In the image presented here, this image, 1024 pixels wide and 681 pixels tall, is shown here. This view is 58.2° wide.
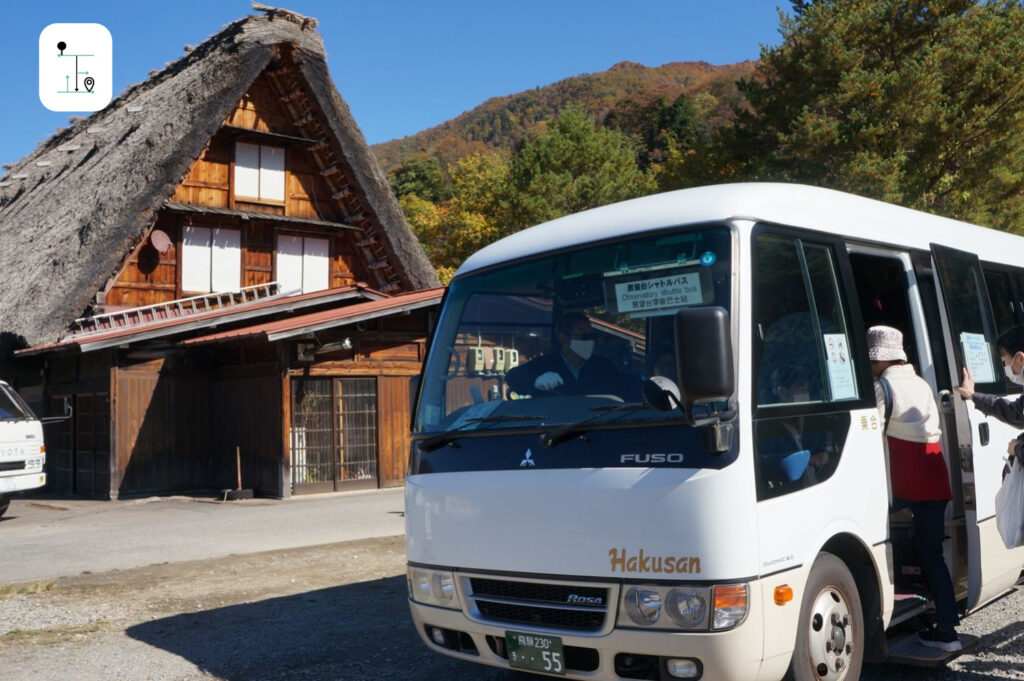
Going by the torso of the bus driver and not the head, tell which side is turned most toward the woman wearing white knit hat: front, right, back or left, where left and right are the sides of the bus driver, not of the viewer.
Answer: left

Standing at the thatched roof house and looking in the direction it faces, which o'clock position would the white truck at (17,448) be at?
The white truck is roughly at 2 o'clock from the thatched roof house.

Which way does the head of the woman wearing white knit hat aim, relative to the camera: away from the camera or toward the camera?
away from the camera

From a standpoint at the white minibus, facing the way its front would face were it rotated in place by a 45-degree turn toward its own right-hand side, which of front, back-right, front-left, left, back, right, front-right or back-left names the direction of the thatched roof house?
front-right

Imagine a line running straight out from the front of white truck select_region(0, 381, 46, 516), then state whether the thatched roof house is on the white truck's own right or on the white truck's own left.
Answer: on the white truck's own left

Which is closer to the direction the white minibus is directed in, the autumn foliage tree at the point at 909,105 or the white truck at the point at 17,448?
the white truck

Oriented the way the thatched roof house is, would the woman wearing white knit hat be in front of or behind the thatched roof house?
in front

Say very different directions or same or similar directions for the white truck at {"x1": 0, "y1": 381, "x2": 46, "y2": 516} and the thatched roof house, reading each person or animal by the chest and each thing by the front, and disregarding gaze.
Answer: same or similar directions

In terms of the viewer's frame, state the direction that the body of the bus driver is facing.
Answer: toward the camera

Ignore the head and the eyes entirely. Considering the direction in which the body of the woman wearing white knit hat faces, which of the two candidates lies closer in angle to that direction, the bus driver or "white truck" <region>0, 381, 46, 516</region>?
the white truck

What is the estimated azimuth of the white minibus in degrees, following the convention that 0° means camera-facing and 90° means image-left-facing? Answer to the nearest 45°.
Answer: approximately 45°

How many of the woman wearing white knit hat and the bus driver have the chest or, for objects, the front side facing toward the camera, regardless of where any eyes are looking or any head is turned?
1

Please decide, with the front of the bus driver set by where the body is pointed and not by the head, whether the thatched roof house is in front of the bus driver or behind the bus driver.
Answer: behind

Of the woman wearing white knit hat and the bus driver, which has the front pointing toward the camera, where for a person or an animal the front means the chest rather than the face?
the bus driver

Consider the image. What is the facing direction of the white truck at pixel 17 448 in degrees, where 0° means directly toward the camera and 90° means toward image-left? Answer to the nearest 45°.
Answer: approximately 315°

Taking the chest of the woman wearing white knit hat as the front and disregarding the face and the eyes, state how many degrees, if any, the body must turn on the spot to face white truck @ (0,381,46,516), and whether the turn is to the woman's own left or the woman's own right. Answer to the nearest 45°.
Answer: approximately 45° to the woman's own left
